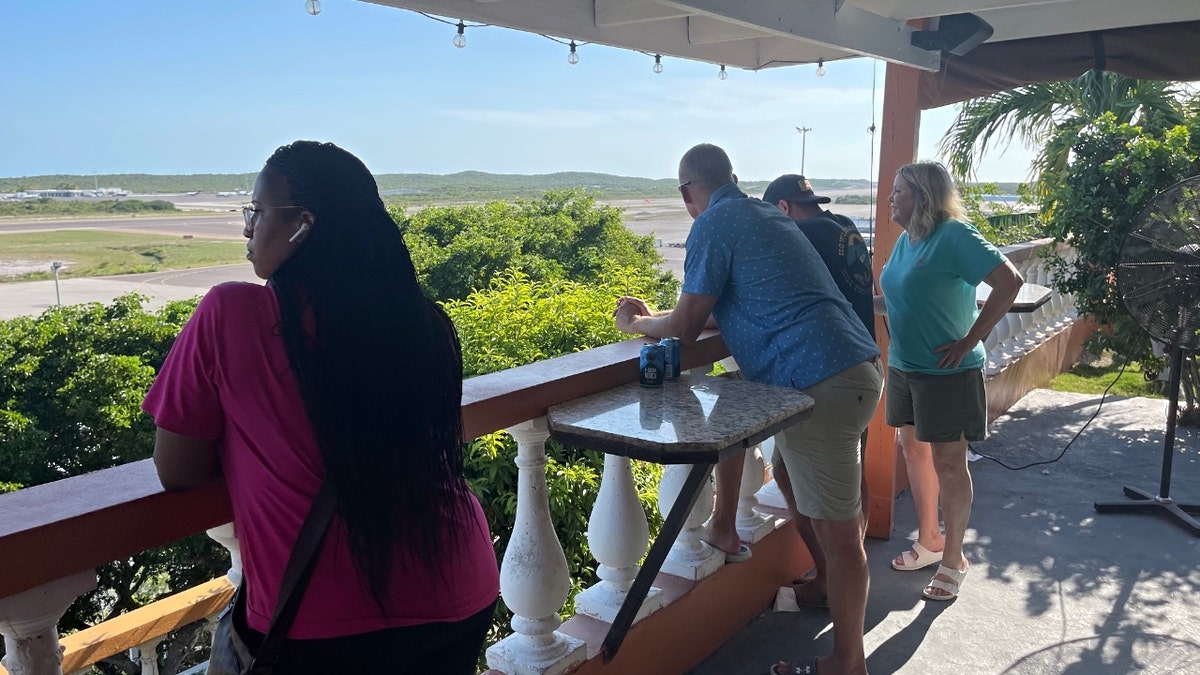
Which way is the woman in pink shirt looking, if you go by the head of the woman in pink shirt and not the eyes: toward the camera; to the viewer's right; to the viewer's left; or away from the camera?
to the viewer's left

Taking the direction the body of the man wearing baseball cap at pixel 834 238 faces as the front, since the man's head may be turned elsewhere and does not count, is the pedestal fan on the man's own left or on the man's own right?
on the man's own right

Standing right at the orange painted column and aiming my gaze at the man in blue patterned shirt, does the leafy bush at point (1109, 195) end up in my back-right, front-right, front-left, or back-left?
back-left

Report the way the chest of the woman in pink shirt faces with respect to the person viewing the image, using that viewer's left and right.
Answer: facing away from the viewer and to the left of the viewer

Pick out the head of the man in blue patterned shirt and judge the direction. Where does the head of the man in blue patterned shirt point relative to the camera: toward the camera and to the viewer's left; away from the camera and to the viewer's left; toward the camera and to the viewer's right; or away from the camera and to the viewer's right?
away from the camera and to the viewer's left

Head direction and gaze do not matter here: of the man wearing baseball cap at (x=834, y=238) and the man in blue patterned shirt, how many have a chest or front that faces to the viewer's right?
0

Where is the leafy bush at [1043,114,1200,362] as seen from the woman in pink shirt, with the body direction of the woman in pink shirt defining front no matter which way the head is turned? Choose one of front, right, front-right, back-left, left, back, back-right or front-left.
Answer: right

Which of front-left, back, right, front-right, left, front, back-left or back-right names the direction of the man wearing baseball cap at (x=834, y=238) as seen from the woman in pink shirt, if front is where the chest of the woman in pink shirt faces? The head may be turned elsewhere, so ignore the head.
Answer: right

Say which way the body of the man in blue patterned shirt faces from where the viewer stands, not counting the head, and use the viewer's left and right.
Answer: facing away from the viewer and to the left of the viewer

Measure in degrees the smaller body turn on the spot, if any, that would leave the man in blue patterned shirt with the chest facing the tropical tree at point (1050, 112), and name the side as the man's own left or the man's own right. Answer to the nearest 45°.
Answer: approximately 45° to the man's own right

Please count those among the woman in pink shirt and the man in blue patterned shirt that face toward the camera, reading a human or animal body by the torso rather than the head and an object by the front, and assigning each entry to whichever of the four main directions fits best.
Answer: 0

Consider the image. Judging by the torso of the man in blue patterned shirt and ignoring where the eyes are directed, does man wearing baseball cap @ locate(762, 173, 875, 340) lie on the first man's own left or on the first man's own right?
on the first man's own right

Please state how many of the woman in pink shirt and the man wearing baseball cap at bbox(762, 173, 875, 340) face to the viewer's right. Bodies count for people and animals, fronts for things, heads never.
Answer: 0
